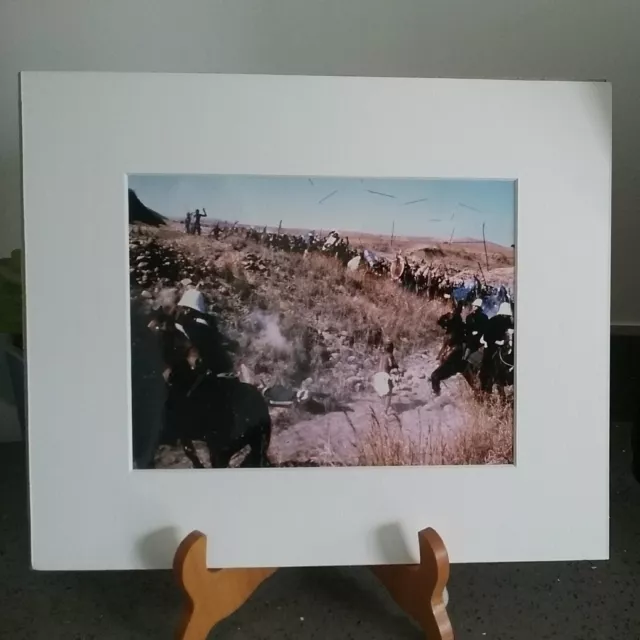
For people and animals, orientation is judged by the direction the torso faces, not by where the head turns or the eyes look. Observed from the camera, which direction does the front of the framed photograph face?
facing the viewer
